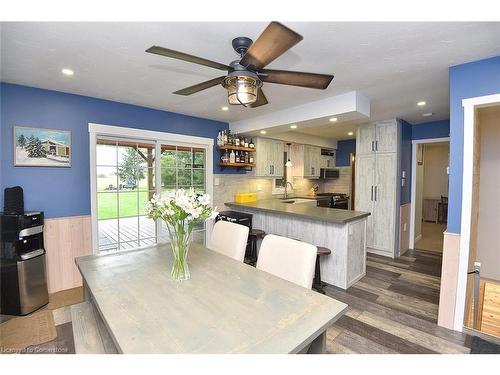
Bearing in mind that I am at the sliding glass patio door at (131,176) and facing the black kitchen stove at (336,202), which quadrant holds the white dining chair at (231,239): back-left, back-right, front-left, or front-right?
front-right

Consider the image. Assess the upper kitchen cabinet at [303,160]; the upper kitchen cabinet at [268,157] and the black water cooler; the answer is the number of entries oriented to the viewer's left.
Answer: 0

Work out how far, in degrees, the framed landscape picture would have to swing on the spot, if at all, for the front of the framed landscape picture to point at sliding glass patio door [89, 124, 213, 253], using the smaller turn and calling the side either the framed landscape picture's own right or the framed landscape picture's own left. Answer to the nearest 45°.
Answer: approximately 90° to the framed landscape picture's own left

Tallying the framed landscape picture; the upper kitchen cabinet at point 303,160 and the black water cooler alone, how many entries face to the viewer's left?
0

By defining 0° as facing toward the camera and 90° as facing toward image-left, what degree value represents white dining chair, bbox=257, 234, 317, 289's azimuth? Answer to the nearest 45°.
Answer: approximately 45°

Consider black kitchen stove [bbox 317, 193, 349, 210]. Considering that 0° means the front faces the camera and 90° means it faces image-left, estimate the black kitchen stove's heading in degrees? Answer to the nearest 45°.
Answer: approximately 45°

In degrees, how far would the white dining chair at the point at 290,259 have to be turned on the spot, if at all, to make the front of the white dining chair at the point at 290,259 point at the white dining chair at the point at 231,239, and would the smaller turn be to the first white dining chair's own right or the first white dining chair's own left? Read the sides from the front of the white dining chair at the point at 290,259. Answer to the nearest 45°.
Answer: approximately 90° to the first white dining chair's own right

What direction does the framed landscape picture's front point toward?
toward the camera

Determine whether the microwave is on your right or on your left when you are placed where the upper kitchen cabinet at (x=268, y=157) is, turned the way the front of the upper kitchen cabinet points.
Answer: on your left

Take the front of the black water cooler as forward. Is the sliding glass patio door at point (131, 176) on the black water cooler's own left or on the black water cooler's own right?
on the black water cooler's own left

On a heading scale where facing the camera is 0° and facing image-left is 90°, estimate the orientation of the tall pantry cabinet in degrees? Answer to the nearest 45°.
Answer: approximately 45°

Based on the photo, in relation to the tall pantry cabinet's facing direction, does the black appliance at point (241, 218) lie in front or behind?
in front

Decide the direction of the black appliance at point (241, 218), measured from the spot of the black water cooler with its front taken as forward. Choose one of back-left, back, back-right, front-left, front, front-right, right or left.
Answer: front-left
